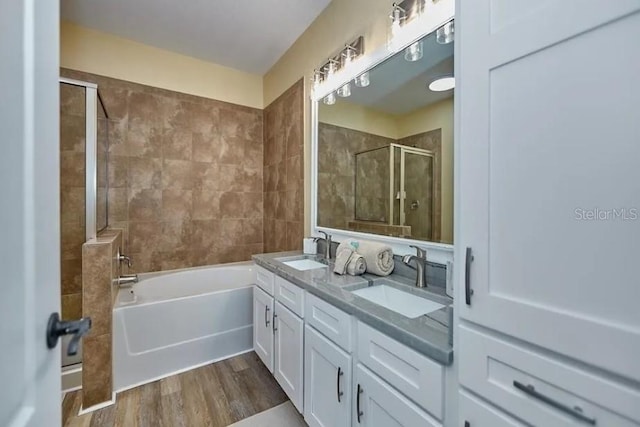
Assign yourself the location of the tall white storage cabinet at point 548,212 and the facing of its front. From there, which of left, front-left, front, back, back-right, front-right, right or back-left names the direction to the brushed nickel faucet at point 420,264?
right

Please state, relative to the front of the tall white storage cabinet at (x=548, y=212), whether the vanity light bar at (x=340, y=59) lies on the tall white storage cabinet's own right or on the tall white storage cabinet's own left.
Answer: on the tall white storage cabinet's own right

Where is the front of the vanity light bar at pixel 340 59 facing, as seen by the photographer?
facing the viewer and to the left of the viewer

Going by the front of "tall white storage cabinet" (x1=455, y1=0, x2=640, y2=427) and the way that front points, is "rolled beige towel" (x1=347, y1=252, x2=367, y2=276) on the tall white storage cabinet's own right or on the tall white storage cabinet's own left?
on the tall white storage cabinet's own right

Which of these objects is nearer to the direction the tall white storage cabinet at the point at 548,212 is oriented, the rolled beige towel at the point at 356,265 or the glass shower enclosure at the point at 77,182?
the glass shower enclosure

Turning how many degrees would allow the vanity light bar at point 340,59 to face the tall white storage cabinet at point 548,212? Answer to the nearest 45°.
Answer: approximately 45° to its left
